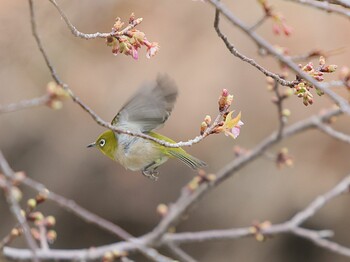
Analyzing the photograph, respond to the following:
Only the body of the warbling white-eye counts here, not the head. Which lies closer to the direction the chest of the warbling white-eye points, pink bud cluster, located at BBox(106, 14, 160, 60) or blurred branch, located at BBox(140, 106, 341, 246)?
the pink bud cluster

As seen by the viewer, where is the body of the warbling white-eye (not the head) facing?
to the viewer's left

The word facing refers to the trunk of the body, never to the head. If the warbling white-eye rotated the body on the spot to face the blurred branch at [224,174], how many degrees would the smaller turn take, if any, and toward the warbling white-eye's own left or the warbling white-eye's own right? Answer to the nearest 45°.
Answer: approximately 135° to the warbling white-eye's own left
